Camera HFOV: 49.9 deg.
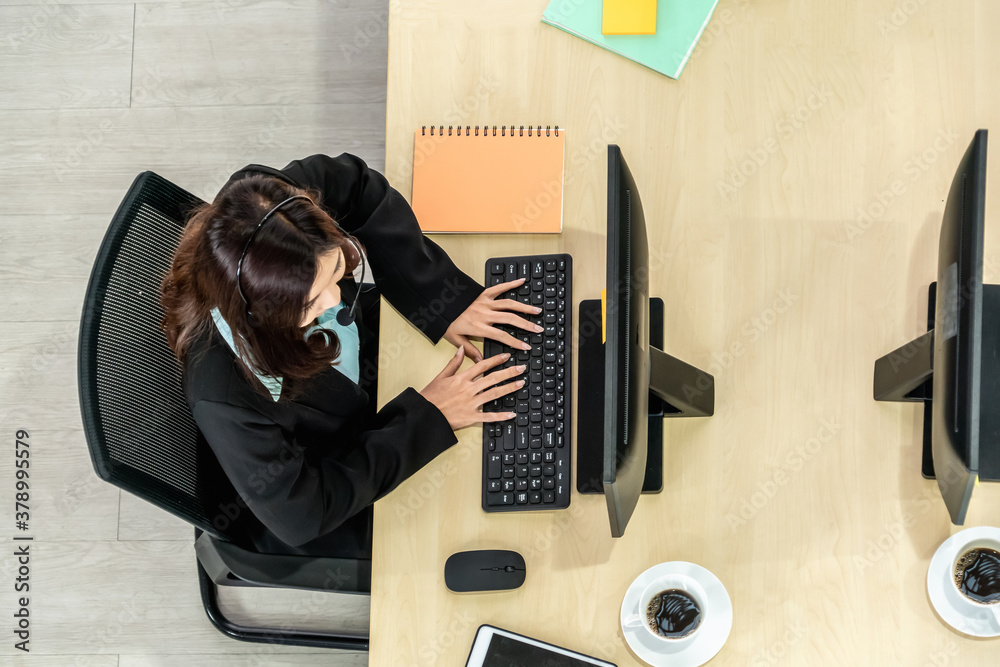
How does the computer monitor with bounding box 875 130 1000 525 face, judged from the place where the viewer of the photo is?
facing to the right of the viewer

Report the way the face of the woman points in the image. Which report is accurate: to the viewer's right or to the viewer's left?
to the viewer's right

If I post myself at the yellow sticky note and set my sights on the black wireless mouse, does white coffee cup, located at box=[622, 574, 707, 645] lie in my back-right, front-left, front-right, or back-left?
front-left

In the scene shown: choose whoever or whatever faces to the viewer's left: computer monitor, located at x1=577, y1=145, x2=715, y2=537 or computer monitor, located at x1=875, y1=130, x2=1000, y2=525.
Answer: computer monitor, located at x1=577, y1=145, x2=715, y2=537

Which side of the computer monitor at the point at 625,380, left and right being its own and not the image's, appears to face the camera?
left

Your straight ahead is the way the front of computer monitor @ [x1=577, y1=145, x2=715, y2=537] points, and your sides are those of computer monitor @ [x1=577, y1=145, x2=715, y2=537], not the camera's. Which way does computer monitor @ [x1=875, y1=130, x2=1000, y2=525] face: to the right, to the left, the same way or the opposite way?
the opposite way

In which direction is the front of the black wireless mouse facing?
to the viewer's right

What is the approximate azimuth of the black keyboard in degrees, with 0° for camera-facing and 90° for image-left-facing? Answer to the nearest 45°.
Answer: approximately 90°
